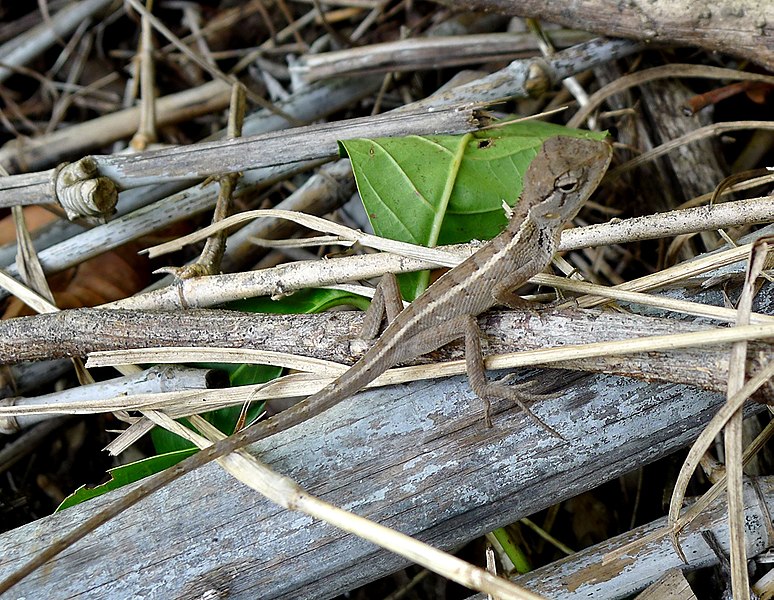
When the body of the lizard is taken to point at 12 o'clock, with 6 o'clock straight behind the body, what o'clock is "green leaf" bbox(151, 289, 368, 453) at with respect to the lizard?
The green leaf is roughly at 8 o'clock from the lizard.

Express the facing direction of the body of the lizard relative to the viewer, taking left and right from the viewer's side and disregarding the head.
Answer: facing away from the viewer and to the right of the viewer

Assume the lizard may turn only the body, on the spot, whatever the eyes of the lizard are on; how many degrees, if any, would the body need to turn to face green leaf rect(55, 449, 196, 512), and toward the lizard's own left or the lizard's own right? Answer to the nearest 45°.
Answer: approximately 135° to the lizard's own left
